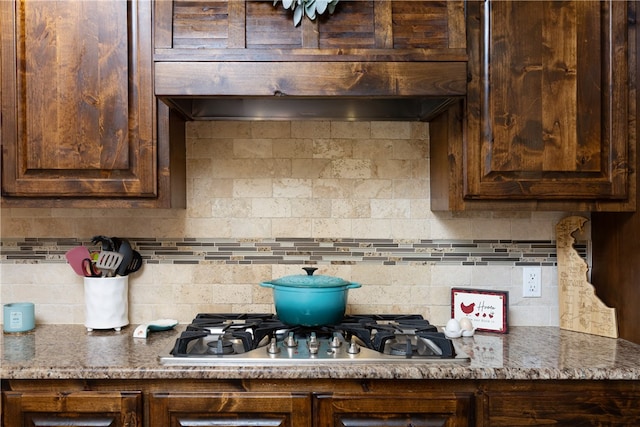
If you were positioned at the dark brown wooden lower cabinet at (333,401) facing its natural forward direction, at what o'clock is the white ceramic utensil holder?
The white ceramic utensil holder is roughly at 4 o'clock from the dark brown wooden lower cabinet.

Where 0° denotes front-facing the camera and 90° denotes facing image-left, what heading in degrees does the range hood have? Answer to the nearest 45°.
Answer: approximately 0°

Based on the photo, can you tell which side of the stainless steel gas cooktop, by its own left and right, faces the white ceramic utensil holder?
right

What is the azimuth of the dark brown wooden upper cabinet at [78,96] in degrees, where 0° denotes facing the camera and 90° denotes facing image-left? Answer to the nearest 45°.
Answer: approximately 0°

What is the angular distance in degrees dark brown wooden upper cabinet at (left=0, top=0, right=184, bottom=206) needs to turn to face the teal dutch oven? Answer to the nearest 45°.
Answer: approximately 90° to its left

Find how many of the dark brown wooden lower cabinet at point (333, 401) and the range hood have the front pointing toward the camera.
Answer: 2
